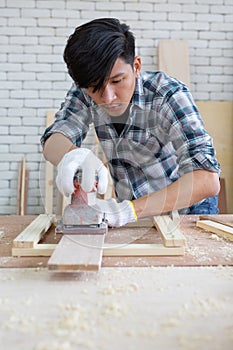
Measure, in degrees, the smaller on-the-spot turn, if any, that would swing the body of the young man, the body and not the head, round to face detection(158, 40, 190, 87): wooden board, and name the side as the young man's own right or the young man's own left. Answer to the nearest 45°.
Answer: approximately 135° to the young man's own right

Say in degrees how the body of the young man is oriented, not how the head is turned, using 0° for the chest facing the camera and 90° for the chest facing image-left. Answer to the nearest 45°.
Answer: approximately 45°

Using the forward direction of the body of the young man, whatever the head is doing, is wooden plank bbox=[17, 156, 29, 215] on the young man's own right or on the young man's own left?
on the young man's own right

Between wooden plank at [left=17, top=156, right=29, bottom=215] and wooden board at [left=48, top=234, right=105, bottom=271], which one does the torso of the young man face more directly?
the wooden board

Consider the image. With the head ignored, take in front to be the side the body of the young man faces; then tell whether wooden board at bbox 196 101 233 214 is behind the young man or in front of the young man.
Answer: behind

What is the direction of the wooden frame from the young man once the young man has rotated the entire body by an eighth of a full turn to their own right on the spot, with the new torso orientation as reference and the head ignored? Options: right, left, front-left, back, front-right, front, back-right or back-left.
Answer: left

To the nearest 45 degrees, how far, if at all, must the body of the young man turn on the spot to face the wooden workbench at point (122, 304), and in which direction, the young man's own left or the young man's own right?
approximately 45° to the young man's own left

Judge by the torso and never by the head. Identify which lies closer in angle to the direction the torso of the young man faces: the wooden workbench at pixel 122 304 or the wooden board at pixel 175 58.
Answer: the wooden workbench
